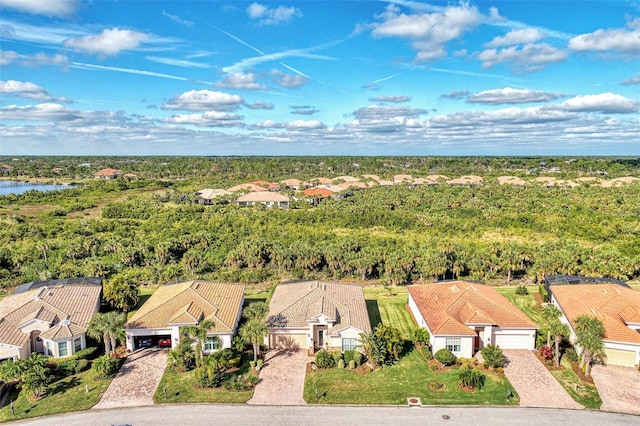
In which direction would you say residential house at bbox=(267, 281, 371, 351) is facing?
toward the camera

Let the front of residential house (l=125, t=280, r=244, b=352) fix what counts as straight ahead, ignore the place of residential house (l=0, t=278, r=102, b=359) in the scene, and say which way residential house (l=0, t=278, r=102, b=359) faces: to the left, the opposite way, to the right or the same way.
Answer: the same way

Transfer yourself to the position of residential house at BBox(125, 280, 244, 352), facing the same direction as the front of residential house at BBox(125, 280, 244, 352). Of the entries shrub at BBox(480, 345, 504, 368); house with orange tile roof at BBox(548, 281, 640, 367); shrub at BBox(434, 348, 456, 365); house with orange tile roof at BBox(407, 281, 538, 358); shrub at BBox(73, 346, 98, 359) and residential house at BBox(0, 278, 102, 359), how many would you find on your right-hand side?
2

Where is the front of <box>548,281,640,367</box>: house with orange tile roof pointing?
toward the camera

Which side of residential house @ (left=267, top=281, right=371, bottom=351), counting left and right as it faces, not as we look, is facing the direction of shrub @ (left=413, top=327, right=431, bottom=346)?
left

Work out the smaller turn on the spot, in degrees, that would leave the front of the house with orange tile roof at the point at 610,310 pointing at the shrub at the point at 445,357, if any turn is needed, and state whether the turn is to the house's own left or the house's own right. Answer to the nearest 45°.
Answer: approximately 45° to the house's own right

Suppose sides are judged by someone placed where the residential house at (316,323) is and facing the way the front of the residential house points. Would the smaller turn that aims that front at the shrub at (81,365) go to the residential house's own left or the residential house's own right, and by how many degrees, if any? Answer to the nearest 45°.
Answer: approximately 90° to the residential house's own right

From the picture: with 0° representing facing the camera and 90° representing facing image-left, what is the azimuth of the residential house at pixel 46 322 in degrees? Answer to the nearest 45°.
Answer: approximately 0°

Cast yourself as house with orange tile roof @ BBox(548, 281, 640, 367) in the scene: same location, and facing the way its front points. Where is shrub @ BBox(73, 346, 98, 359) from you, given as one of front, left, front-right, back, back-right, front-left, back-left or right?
front-right

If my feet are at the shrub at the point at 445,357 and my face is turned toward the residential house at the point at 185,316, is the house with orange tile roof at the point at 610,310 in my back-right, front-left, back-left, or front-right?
back-right

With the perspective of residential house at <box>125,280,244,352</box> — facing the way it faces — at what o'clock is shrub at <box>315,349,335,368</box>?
The shrub is roughly at 10 o'clock from the residential house.

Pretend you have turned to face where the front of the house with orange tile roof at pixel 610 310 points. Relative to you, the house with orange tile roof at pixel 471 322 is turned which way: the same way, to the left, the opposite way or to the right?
the same way

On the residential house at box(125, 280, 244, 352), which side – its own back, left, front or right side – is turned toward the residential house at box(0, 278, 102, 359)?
right

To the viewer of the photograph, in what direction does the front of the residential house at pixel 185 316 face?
facing the viewer

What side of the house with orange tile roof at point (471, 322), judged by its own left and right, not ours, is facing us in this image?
front
